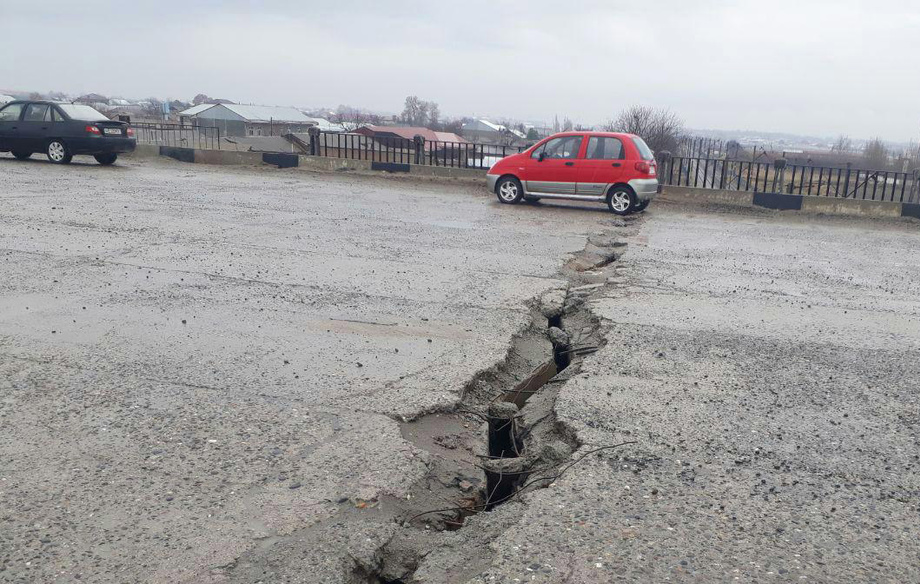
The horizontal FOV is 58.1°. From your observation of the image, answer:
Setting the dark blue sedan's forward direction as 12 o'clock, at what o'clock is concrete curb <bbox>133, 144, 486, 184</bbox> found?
The concrete curb is roughly at 5 o'clock from the dark blue sedan.

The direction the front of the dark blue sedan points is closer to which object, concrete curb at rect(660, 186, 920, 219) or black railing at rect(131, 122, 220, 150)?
the black railing

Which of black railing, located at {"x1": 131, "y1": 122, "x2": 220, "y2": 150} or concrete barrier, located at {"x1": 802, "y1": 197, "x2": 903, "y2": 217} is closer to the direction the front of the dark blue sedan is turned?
the black railing

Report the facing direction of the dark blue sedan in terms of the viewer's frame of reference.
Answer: facing away from the viewer and to the left of the viewer

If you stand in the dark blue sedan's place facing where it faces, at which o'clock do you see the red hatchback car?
The red hatchback car is roughly at 6 o'clock from the dark blue sedan.

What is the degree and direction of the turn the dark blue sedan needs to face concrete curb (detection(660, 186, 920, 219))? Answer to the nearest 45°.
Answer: approximately 180°

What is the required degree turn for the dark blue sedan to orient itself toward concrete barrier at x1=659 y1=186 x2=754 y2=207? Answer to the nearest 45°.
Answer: approximately 180°

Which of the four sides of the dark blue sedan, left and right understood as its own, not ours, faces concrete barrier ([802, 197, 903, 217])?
back

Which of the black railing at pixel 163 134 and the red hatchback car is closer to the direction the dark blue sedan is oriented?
the black railing
